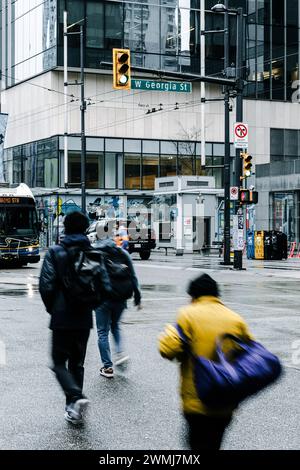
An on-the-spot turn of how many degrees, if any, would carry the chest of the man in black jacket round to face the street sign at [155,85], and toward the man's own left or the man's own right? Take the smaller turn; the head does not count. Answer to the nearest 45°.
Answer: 0° — they already face it

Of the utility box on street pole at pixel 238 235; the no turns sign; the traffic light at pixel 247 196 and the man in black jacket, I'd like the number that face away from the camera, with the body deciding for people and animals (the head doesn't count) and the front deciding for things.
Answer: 1

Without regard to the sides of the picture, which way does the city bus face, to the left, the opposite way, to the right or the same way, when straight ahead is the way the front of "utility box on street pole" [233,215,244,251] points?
the same way

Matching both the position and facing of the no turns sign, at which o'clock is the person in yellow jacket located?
The person in yellow jacket is roughly at 12 o'clock from the no turns sign.

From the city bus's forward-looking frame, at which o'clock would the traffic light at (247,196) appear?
The traffic light is roughly at 10 o'clock from the city bus.

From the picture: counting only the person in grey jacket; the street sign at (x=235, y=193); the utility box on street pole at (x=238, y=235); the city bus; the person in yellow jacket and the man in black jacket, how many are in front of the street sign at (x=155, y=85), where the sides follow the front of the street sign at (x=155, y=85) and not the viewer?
3

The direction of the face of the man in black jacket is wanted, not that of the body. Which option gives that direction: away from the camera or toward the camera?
away from the camera

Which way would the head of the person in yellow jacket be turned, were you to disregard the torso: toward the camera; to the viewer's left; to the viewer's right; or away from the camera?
away from the camera

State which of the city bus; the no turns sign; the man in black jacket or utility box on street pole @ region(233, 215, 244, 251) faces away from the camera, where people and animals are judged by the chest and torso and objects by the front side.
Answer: the man in black jacket

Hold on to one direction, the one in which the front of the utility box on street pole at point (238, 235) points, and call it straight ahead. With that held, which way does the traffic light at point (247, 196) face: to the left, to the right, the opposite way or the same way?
the same way

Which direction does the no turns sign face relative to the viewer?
toward the camera

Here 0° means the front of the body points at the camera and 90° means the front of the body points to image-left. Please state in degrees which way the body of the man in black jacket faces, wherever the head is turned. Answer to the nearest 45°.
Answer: approximately 180°

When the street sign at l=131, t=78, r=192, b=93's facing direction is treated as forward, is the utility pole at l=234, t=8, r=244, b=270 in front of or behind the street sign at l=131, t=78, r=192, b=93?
behind

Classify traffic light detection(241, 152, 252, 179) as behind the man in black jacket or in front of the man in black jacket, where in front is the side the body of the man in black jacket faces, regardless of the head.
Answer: in front

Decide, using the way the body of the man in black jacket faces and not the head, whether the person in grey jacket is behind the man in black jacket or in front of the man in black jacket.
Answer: in front

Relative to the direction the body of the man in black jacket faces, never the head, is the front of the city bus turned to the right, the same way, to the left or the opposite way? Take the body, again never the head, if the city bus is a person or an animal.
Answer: the opposite way

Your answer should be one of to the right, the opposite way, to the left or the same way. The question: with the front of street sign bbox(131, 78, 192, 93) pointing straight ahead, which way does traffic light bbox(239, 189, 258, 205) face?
the same way

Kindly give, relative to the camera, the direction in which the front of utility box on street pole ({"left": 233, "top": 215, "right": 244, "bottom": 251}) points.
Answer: facing the viewer

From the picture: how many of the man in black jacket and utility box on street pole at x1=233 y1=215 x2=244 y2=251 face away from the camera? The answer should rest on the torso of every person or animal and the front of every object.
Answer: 1

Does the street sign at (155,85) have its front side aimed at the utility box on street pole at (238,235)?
no

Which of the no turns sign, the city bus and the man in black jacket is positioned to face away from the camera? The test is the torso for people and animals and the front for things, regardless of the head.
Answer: the man in black jacket

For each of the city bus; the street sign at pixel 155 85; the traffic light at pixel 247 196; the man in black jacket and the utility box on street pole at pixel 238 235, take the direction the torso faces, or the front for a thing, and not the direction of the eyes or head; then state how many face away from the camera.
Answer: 1

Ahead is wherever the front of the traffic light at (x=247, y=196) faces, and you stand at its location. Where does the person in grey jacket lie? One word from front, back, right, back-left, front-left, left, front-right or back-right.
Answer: front
